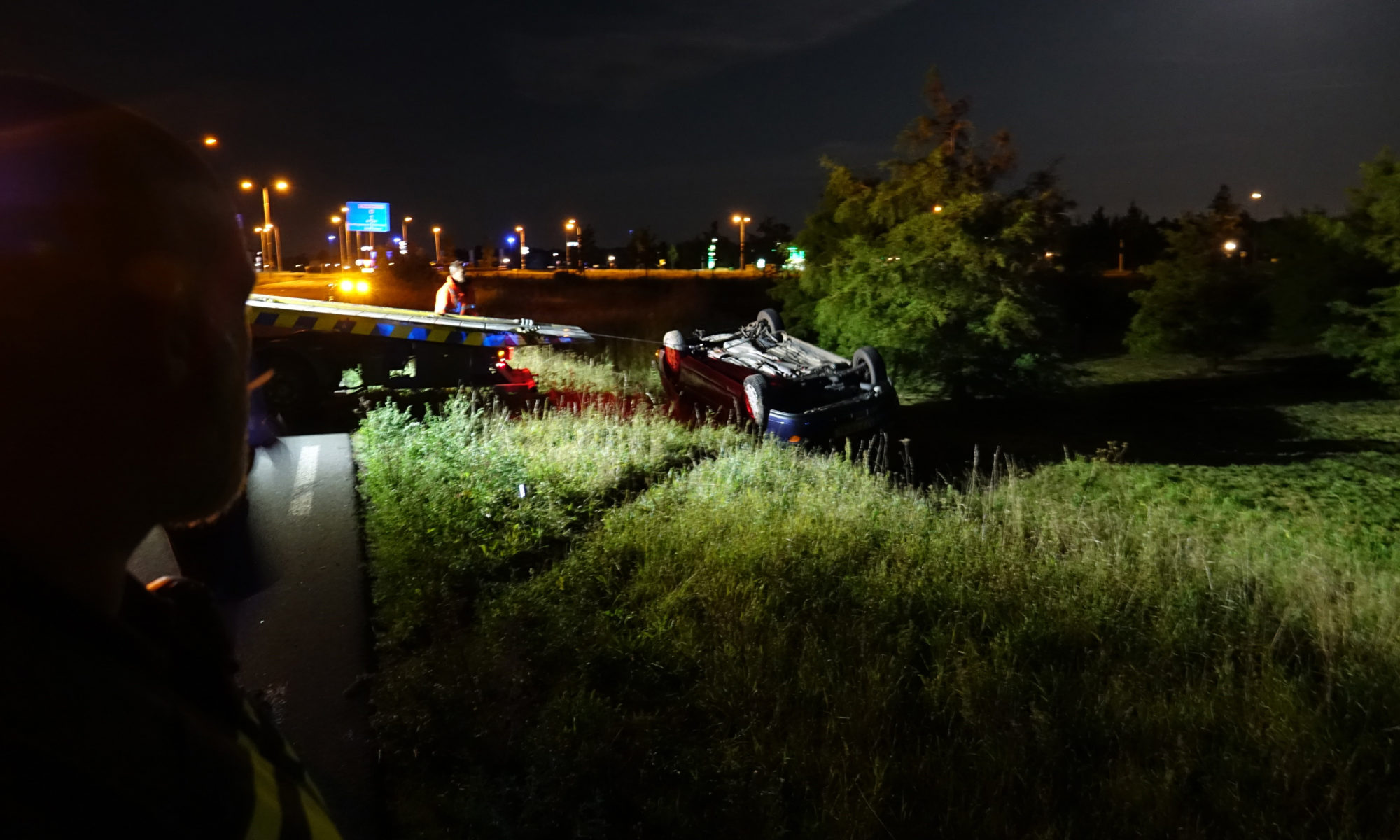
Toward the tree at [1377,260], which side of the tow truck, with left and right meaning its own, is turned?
back

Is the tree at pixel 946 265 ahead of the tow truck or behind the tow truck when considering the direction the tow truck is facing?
behind

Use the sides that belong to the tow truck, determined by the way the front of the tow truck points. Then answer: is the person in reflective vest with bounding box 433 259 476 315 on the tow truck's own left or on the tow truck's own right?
on the tow truck's own right

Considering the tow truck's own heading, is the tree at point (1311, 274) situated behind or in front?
behind

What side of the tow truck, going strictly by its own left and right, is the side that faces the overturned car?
back

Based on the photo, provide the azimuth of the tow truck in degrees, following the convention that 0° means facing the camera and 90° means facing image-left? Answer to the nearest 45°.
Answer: approximately 90°

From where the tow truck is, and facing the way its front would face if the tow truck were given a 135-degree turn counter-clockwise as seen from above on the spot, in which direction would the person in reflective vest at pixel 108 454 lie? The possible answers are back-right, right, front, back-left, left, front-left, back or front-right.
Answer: front-right
